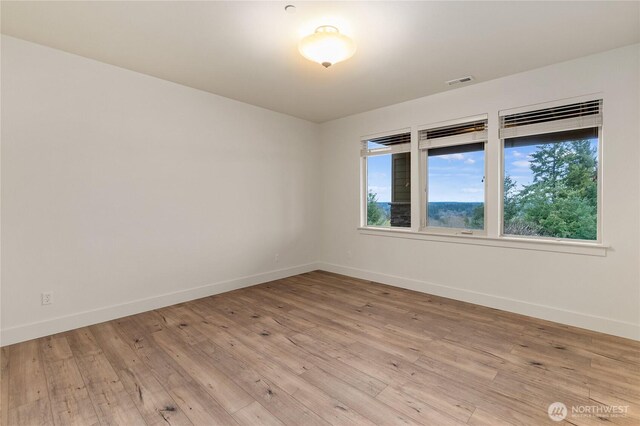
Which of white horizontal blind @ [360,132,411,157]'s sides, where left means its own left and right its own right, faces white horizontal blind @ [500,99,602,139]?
left

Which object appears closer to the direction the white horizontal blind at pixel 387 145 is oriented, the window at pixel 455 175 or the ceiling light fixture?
the ceiling light fixture

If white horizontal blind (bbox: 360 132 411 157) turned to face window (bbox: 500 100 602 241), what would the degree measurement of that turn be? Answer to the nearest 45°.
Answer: approximately 90° to its left

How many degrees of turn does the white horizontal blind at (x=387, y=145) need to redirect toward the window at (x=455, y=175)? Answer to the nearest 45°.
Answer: approximately 90° to its left

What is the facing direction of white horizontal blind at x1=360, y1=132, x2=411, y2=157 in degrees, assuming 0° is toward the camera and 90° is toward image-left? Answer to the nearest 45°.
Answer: approximately 45°

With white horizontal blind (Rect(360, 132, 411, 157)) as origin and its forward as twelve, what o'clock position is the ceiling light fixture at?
The ceiling light fixture is roughly at 11 o'clock from the white horizontal blind.

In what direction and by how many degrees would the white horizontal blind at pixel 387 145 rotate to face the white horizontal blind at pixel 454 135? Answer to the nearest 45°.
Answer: approximately 90° to its left
